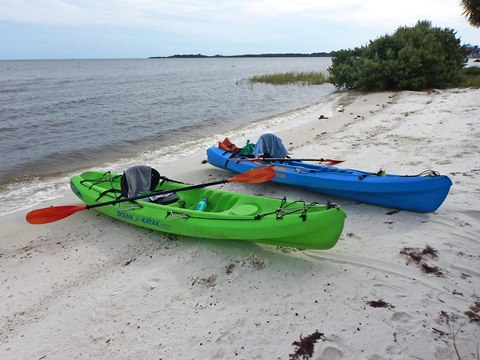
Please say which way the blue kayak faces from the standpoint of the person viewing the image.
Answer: facing the viewer and to the right of the viewer

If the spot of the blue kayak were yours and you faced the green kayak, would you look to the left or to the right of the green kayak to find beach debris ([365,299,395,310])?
left

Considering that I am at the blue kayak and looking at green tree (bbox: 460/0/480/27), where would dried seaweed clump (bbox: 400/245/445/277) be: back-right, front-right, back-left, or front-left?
back-right

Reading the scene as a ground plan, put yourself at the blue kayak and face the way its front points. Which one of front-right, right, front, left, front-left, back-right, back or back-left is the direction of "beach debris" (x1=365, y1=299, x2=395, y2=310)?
front-right

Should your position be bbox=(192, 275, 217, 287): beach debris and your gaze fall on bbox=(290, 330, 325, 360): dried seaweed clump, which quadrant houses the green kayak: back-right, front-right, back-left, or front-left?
back-left

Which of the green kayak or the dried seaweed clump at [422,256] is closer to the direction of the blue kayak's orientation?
the dried seaweed clump

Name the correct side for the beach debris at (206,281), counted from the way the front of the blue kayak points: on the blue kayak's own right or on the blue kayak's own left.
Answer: on the blue kayak's own right

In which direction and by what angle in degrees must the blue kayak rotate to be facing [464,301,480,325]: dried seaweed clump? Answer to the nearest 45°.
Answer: approximately 45° to its right

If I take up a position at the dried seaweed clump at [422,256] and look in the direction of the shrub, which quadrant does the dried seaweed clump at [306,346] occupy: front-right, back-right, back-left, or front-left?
back-left

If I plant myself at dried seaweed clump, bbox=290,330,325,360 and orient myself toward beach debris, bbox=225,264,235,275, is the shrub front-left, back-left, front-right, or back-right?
front-right

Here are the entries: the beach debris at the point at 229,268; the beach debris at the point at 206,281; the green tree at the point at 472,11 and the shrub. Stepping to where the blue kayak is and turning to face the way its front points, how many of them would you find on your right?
2

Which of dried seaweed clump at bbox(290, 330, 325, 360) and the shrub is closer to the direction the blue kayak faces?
the dried seaweed clump

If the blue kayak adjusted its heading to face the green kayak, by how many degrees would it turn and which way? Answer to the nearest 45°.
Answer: approximately 90° to its right

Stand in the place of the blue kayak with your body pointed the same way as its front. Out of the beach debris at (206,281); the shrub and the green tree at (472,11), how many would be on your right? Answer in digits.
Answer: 1

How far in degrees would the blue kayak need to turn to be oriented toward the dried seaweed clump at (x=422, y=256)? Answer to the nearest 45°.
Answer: approximately 45° to its right

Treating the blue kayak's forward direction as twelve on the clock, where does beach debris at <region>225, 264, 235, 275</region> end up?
The beach debris is roughly at 3 o'clock from the blue kayak.

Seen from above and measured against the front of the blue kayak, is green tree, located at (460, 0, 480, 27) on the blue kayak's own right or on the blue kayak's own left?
on the blue kayak's own left

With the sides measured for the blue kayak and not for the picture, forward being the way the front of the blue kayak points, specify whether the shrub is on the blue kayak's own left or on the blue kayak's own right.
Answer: on the blue kayak's own left
